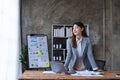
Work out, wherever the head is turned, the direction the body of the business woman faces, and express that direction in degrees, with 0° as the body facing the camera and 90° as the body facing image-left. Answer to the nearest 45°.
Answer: approximately 0°

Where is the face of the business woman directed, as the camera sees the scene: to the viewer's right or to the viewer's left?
to the viewer's left

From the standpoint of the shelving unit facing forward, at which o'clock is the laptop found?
The laptop is roughly at 12 o'clock from the shelving unit.

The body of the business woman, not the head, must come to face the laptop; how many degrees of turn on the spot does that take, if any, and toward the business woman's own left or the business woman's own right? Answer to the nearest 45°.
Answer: approximately 45° to the business woman's own right

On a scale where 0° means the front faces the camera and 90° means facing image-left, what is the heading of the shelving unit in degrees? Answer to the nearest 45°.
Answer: approximately 0°

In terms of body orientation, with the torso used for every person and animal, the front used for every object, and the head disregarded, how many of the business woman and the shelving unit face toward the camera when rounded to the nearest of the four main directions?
2

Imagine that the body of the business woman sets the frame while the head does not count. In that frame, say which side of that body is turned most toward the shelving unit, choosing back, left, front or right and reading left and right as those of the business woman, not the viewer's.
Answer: back

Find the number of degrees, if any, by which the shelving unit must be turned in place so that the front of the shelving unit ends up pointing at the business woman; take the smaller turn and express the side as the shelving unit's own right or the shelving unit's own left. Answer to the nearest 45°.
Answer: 0° — it already faces them
